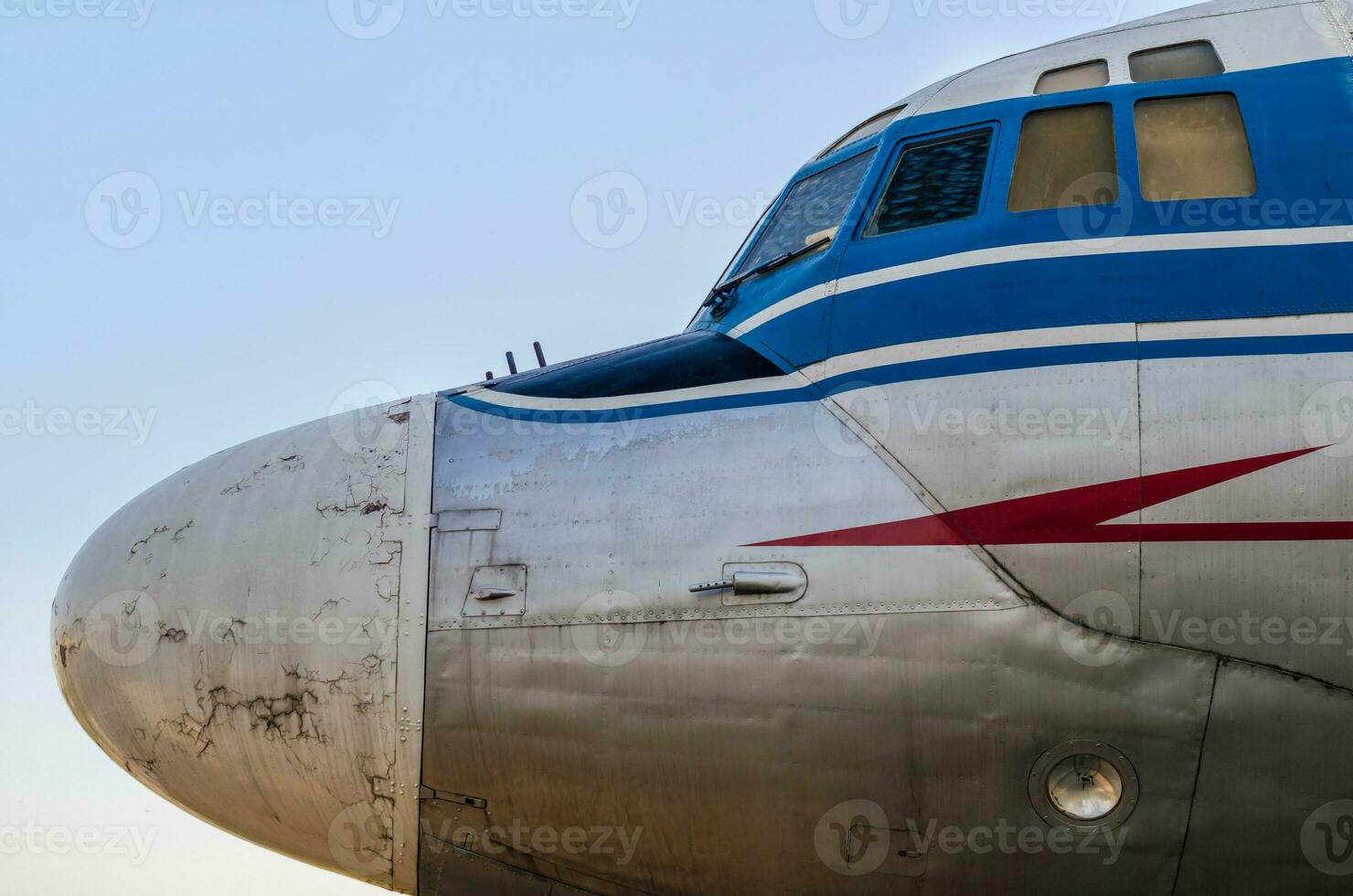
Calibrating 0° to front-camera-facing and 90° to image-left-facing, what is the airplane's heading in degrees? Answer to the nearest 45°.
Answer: approximately 90°
